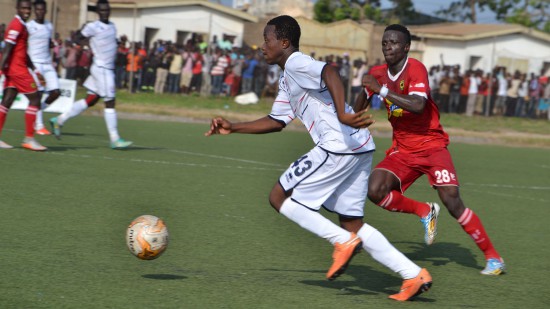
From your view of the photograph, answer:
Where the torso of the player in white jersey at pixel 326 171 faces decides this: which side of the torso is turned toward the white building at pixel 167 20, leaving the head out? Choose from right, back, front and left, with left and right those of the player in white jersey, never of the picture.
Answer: right

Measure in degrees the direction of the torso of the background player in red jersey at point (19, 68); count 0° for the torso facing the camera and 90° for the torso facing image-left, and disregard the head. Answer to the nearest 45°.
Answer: approximately 315°

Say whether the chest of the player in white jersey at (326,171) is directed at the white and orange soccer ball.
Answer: yes

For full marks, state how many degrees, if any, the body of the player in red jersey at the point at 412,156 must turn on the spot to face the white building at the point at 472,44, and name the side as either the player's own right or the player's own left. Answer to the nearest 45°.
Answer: approximately 135° to the player's own right

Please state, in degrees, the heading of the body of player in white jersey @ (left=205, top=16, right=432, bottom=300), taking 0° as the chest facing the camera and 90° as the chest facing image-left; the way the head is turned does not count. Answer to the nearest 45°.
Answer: approximately 90°

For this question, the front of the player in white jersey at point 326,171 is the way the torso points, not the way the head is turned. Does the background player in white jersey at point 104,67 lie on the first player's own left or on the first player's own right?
on the first player's own right

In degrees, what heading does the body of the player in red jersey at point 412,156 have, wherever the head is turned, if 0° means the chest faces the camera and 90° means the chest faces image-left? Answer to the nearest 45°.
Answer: approximately 45°

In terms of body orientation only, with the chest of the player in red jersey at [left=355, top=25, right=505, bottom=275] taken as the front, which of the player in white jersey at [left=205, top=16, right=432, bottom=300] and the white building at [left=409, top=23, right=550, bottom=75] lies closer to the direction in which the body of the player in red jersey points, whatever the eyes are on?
the player in white jersey
